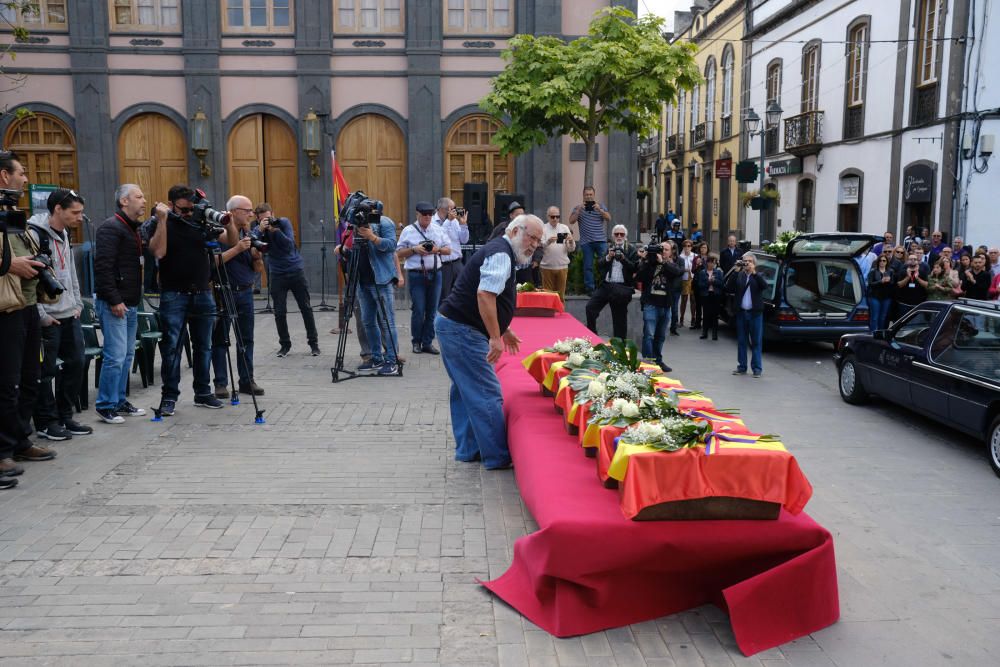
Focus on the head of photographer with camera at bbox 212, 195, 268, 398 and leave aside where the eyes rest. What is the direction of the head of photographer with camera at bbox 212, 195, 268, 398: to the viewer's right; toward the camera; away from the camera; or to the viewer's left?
to the viewer's right

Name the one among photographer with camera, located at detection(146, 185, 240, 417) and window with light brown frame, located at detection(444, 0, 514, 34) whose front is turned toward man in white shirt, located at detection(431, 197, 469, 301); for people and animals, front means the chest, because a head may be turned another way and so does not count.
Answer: the window with light brown frame

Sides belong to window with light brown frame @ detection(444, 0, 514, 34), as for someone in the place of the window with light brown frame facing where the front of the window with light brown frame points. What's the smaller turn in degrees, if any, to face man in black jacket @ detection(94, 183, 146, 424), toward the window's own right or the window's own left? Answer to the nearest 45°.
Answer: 0° — it already faces them

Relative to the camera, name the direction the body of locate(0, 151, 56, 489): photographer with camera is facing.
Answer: to the viewer's right

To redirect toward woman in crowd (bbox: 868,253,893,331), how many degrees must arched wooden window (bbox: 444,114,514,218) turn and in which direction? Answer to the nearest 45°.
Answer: approximately 45° to its left

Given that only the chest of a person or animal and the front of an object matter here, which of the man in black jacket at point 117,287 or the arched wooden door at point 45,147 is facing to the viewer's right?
the man in black jacket

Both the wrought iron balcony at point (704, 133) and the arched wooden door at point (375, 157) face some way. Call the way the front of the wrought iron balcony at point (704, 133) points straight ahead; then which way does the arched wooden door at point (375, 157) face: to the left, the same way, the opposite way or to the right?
to the left

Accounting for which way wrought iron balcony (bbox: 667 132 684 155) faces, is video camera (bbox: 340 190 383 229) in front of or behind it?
in front
